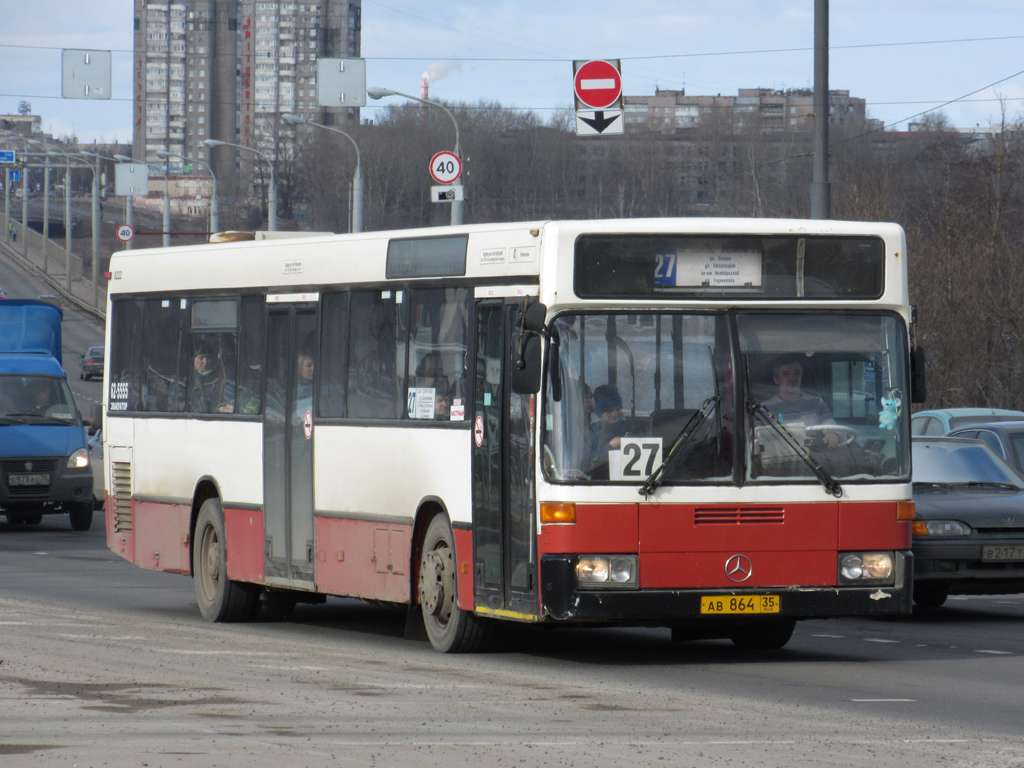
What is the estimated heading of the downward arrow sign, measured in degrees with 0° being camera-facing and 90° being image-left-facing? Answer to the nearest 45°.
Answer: approximately 0°

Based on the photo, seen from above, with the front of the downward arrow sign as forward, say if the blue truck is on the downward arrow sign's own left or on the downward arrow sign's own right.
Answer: on the downward arrow sign's own right

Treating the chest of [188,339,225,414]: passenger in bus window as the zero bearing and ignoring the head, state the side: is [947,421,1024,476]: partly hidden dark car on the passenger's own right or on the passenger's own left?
on the passenger's own left

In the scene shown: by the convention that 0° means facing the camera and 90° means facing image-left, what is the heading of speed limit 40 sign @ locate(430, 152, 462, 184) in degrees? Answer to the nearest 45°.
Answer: approximately 0°

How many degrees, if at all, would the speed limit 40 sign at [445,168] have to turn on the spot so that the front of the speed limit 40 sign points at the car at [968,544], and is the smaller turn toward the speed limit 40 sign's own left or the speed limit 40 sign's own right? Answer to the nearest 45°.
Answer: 0° — it already faces it

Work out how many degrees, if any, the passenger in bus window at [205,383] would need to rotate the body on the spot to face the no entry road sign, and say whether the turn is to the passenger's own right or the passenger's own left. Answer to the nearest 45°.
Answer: approximately 135° to the passenger's own left
